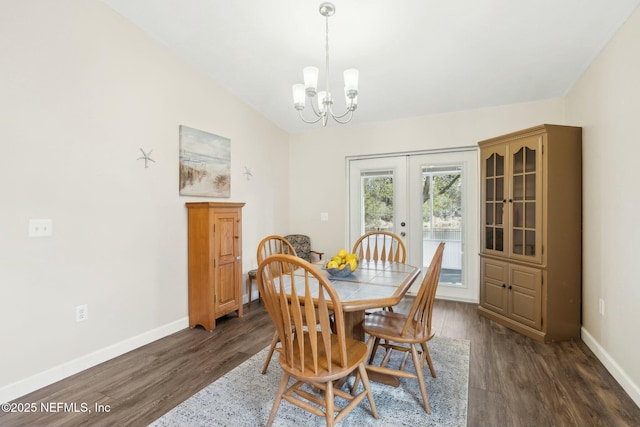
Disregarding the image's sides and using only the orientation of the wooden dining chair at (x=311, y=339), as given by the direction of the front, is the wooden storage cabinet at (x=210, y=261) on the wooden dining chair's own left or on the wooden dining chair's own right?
on the wooden dining chair's own left

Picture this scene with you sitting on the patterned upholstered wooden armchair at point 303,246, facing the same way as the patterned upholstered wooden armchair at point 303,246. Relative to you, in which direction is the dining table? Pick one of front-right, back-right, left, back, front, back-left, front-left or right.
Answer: front-right

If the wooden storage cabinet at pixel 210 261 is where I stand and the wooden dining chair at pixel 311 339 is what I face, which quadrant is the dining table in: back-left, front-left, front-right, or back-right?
front-left

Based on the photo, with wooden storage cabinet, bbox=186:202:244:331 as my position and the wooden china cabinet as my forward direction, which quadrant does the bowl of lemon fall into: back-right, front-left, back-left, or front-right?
front-right

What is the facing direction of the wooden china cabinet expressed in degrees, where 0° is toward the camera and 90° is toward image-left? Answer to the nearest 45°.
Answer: approximately 45°

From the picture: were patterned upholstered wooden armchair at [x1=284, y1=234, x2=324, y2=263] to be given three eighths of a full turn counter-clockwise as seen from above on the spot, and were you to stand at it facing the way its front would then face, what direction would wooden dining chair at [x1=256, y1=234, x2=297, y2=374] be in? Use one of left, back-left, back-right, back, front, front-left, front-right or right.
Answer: back

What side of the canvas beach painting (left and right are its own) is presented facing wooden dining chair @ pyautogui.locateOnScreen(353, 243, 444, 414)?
front

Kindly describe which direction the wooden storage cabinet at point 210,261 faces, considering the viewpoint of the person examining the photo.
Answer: facing the viewer and to the right of the viewer

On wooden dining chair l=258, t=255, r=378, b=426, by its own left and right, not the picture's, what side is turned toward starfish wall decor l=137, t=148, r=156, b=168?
left

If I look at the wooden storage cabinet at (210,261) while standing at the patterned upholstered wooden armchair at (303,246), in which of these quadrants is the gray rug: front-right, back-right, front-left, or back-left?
front-left

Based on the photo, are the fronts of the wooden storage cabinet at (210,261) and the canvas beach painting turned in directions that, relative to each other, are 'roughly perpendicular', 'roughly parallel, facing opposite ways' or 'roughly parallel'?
roughly parallel

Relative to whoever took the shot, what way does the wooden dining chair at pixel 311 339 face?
facing away from the viewer and to the right of the viewer

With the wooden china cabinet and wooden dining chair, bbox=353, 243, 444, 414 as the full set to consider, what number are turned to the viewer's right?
0

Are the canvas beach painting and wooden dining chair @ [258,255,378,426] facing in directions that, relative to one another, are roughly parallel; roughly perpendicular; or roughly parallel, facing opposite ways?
roughly perpendicular
